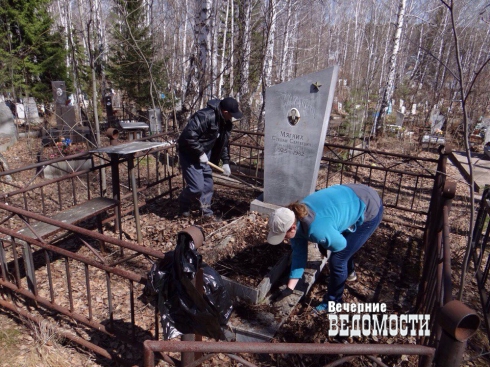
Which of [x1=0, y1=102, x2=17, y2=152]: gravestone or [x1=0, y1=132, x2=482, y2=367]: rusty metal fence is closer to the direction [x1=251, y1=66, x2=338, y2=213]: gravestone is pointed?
the rusty metal fence

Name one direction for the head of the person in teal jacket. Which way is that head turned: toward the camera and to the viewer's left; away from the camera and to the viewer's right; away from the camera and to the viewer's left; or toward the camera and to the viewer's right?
toward the camera and to the viewer's left

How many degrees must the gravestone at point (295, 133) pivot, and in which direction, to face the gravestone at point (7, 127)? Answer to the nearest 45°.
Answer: approximately 90° to its right

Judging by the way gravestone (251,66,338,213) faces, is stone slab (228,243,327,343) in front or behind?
in front

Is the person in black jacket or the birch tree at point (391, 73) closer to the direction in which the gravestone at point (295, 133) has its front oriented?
the person in black jacket

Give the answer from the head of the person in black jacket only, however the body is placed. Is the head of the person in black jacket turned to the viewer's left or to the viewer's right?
to the viewer's right

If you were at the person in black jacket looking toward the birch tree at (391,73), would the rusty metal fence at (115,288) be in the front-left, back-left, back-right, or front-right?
back-right

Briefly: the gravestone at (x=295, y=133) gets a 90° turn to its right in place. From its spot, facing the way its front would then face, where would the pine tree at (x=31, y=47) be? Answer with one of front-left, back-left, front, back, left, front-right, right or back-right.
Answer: front

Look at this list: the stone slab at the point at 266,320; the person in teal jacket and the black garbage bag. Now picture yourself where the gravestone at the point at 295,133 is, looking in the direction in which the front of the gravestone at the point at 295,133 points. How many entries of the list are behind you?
0

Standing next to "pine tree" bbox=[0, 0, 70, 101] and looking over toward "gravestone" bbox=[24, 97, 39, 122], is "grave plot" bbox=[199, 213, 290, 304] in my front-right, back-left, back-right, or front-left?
front-left

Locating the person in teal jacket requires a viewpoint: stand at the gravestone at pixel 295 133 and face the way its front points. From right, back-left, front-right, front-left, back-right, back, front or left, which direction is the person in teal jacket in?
front-left

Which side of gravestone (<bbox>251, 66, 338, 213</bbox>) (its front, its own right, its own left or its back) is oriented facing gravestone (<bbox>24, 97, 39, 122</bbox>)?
right

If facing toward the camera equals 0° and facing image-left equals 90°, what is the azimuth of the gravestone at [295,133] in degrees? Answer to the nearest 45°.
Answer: approximately 45°
